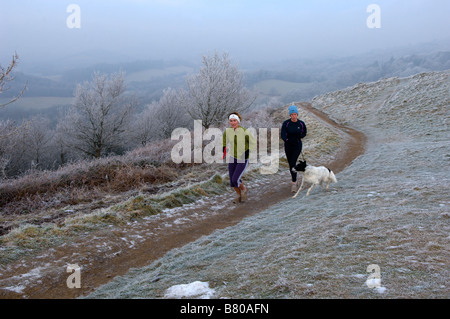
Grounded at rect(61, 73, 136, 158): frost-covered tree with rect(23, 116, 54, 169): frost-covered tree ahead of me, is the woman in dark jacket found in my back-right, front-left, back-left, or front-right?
back-left

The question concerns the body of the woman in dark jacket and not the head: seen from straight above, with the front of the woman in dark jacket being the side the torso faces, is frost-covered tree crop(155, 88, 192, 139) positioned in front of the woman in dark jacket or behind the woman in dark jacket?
behind

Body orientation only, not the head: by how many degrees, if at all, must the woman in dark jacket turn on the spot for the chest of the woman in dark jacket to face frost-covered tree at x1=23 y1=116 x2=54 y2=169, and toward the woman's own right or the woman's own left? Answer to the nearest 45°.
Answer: approximately 135° to the woman's own right

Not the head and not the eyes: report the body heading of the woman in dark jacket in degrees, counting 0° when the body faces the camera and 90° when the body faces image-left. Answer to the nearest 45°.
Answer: approximately 0°
